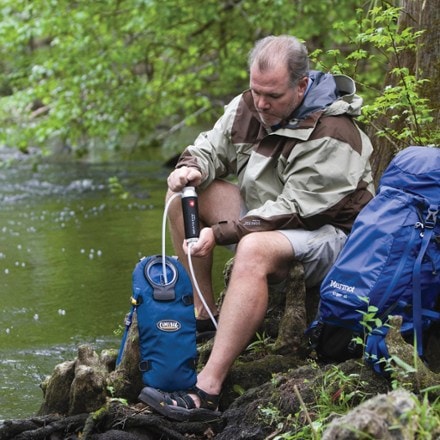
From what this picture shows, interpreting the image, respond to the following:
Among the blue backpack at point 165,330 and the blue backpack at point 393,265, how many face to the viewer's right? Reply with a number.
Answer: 0

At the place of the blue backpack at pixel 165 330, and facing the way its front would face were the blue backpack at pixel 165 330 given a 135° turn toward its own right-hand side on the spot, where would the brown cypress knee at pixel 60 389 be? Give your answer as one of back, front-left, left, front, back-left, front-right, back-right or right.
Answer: front-left

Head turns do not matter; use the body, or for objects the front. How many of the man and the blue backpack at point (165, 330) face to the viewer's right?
0

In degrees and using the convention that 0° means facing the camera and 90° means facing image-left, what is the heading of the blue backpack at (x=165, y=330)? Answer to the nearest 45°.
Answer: approximately 0°

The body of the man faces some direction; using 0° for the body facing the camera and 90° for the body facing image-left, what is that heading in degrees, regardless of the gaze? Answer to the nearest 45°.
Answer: approximately 45°

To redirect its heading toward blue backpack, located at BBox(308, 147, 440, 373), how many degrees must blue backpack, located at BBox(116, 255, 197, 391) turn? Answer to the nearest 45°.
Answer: approximately 90° to its left

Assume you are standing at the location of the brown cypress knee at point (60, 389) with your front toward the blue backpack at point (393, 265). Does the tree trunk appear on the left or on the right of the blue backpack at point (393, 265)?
left

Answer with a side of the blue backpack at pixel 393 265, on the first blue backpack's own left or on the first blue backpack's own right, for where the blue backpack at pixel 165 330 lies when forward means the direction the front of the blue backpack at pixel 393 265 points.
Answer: on the first blue backpack's own right

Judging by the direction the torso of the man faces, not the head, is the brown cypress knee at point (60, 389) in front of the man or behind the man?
in front

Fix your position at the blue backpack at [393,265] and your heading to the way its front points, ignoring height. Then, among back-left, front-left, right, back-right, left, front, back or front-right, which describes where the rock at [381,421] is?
front-left

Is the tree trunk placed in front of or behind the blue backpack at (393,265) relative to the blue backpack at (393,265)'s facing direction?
behind

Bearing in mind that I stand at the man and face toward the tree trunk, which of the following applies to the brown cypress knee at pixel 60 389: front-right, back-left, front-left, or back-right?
back-left
